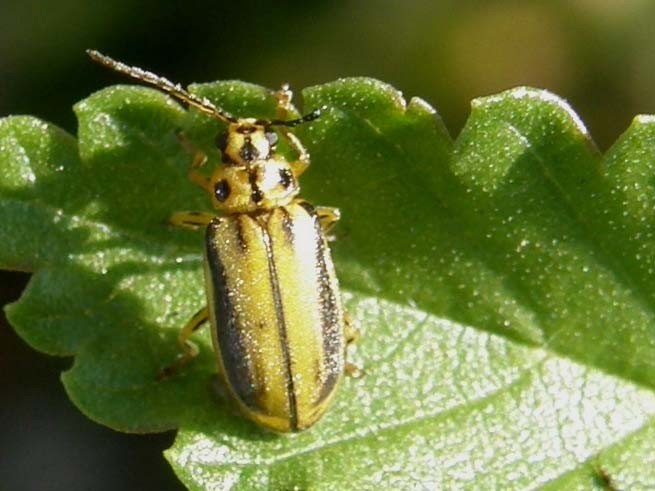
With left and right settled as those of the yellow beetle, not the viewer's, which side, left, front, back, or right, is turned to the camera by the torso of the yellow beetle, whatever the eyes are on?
back
